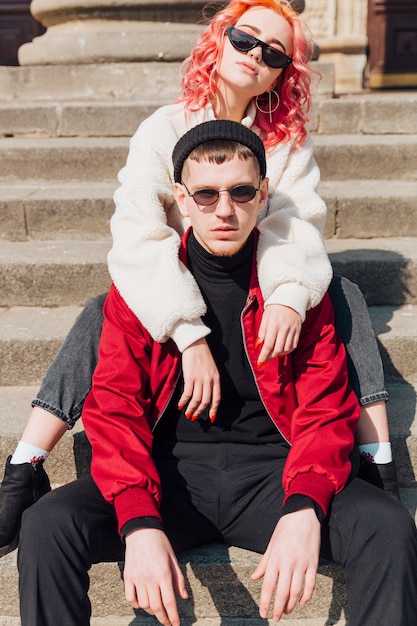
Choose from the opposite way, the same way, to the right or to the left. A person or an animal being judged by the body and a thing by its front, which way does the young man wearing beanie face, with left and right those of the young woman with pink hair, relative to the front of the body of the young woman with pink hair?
the same way

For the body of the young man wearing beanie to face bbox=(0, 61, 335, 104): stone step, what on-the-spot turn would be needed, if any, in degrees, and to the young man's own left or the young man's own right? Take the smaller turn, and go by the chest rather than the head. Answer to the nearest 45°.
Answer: approximately 180°

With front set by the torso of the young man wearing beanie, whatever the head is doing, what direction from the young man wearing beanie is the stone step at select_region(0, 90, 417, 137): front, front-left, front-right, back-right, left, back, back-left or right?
back

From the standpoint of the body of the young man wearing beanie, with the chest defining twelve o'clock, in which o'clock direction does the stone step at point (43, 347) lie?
The stone step is roughly at 5 o'clock from the young man wearing beanie.

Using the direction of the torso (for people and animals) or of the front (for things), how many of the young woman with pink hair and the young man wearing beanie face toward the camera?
2

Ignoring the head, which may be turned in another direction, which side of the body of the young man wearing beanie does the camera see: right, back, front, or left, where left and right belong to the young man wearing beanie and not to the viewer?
front

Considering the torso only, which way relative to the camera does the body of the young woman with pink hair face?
toward the camera

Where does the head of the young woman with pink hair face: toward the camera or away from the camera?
toward the camera

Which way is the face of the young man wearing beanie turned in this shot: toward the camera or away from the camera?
toward the camera

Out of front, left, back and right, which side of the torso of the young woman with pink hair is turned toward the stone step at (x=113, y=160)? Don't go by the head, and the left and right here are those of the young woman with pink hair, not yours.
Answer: back

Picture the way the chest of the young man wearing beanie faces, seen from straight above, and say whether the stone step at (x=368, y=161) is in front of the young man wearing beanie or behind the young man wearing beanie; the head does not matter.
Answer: behind
